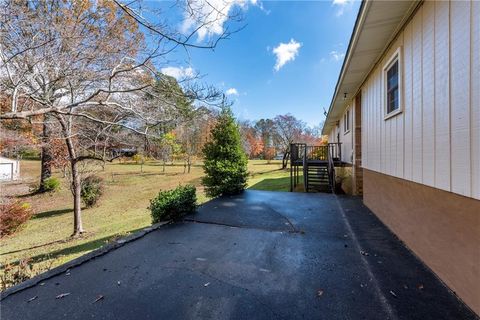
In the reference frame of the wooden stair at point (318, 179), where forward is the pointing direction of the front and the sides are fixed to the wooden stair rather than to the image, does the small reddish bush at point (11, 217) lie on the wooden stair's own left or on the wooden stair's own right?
on the wooden stair's own right

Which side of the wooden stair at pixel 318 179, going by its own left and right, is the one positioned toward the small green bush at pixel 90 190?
right

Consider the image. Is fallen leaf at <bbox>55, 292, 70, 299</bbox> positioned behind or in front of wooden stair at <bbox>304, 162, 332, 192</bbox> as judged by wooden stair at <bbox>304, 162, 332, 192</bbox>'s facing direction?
in front

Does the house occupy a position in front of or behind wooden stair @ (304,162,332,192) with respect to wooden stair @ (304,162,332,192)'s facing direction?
in front

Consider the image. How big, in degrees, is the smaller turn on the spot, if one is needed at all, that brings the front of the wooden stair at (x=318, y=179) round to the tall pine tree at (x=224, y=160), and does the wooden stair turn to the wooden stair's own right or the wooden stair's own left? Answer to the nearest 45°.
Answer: approximately 45° to the wooden stair's own right

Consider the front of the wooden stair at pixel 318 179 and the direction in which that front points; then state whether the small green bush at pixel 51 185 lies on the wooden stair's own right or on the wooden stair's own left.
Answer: on the wooden stair's own right

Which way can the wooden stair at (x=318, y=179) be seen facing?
toward the camera
